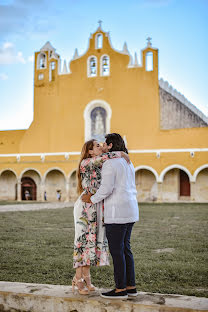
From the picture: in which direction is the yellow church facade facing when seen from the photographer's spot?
facing the viewer

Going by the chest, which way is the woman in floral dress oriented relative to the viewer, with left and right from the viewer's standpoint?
facing to the right of the viewer

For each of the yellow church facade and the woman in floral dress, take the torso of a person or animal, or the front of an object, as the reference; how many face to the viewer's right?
1

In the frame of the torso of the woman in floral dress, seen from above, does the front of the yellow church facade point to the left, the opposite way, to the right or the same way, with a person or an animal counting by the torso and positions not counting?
to the right

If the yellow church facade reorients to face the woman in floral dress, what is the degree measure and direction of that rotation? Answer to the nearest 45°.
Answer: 0° — it already faces them

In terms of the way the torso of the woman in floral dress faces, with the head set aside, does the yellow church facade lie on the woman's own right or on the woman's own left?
on the woman's own left

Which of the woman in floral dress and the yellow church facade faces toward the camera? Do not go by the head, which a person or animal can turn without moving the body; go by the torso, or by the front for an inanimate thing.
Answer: the yellow church facade

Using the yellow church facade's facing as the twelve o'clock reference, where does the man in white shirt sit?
The man in white shirt is roughly at 12 o'clock from the yellow church facade.
